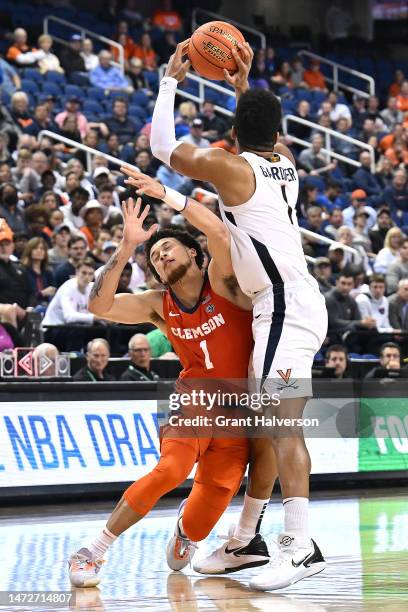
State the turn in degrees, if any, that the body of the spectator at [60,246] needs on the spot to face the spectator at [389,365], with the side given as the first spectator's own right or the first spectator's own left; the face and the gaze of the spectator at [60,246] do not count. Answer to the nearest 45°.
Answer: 0° — they already face them

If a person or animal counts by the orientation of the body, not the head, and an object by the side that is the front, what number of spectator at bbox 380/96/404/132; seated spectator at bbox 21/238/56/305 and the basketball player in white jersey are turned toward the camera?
2

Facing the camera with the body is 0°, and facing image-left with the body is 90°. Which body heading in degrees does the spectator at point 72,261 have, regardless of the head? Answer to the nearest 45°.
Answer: approximately 315°

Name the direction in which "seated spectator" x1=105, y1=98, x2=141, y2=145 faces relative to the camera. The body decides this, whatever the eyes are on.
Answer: toward the camera

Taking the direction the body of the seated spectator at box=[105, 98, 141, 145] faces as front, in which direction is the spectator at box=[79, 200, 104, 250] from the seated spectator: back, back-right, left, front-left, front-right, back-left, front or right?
front

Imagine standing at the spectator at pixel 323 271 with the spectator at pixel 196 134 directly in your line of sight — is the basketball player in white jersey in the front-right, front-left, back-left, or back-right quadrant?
back-left

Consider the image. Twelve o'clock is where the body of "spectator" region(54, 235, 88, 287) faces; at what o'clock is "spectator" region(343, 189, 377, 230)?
"spectator" region(343, 189, 377, 230) is roughly at 9 o'clock from "spectator" region(54, 235, 88, 287).

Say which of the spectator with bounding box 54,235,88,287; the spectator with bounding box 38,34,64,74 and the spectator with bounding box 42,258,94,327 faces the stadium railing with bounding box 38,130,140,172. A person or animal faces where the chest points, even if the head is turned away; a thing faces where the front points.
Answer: the spectator with bounding box 38,34,64,74

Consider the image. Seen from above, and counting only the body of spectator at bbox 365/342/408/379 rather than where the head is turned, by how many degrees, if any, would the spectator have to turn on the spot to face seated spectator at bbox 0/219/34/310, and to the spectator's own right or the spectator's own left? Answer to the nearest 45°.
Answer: approximately 90° to the spectator's own right

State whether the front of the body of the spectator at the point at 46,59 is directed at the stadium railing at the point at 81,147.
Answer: yes

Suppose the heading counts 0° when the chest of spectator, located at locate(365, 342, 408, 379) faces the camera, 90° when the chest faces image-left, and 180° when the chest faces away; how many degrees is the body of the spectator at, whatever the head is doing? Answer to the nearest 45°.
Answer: approximately 0°

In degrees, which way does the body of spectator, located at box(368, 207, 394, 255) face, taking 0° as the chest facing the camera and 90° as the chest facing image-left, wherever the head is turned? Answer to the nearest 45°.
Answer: approximately 45°

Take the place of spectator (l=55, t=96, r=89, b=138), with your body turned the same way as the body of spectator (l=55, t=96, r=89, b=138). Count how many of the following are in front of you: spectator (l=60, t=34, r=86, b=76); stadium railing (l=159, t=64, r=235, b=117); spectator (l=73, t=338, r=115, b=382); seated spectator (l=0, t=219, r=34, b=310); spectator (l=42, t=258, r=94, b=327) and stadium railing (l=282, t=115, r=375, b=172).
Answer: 3

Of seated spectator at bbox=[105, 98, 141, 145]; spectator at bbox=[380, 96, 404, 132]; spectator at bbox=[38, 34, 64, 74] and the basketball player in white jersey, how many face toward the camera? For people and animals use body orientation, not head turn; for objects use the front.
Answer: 3
